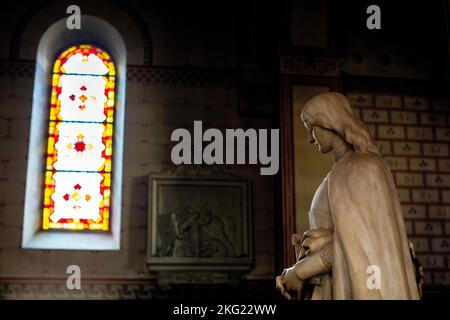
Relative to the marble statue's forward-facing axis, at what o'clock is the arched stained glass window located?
The arched stained glass window is roughly at 2 o'clock from the marble statue.

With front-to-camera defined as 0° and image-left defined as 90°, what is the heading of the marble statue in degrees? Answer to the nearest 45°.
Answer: approximately 90°

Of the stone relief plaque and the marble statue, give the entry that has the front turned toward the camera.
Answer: the stone relief plaque

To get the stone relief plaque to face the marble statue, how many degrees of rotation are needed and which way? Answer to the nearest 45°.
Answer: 0° — it already faces it

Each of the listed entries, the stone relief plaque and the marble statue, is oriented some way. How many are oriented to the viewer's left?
1

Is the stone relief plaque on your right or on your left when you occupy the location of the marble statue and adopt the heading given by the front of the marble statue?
on your right

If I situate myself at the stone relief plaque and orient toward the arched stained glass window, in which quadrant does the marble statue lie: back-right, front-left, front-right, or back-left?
back-left

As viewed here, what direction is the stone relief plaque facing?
toward the camera

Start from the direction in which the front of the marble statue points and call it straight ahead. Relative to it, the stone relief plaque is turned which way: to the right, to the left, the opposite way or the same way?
to the left

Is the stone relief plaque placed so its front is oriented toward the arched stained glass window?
no
